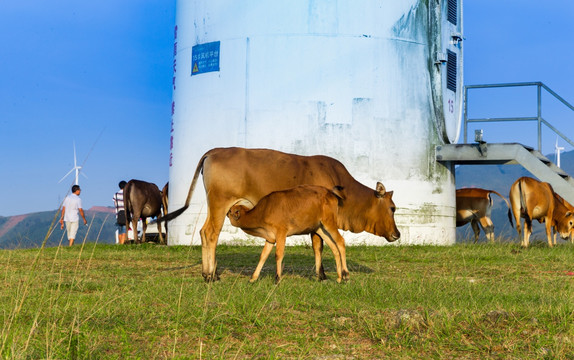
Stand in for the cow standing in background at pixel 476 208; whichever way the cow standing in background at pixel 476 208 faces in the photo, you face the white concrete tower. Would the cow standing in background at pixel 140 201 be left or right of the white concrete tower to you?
right

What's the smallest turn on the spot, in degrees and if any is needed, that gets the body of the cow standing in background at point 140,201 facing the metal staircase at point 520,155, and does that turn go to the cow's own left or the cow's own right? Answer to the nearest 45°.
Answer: approximately 90° to the cow's own right

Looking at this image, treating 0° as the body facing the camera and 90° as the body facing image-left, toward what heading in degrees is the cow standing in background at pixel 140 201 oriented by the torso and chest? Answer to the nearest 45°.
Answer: approximately 225°

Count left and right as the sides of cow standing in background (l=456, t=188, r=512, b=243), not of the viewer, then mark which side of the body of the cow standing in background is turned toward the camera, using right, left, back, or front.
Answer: left

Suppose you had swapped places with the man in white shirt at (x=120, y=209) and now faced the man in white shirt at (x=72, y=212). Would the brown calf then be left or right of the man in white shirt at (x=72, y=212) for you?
left

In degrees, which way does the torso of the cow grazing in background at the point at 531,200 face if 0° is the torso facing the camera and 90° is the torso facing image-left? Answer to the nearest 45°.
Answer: approximately 225°

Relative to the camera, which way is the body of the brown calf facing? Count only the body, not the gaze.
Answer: to the viewer's left

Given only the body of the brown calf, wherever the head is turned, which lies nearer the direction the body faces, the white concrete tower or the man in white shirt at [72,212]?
the man in white shirt

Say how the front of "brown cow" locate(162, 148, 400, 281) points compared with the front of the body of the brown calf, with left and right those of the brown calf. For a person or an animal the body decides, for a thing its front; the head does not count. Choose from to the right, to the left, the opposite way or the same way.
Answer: the opposite way

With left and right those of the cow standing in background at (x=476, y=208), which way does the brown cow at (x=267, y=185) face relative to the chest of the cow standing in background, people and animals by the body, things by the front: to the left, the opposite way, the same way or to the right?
the opposite way

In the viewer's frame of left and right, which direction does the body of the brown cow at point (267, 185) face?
facing to the right of the viewer
